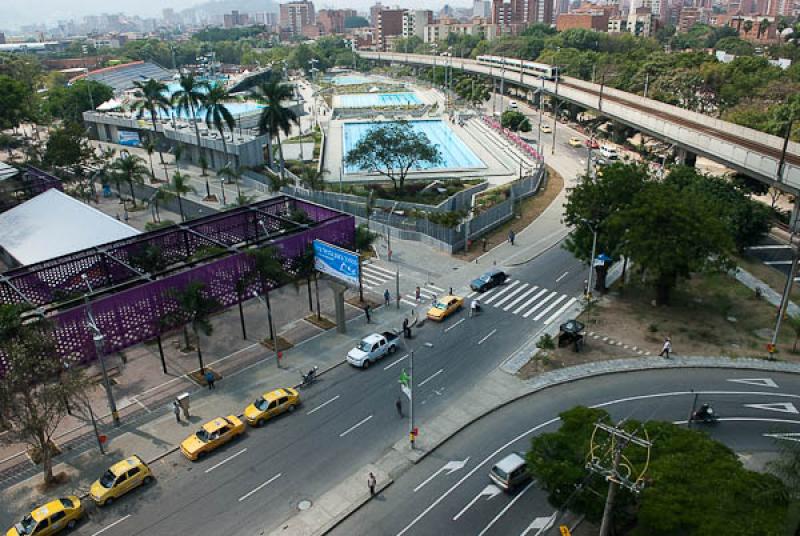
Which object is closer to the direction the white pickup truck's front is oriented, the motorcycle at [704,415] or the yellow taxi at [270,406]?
the yellow taxi

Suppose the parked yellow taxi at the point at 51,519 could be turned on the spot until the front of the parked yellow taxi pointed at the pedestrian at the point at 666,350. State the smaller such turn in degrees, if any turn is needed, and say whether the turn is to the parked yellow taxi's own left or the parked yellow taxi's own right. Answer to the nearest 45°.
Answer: approximately 135° to the parked yellow taxi's own left

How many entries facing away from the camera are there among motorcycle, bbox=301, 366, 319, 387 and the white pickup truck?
0

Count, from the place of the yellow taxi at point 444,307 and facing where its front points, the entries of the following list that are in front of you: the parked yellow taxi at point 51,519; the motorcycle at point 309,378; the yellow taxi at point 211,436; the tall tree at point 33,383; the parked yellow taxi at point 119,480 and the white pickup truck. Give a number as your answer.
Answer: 6

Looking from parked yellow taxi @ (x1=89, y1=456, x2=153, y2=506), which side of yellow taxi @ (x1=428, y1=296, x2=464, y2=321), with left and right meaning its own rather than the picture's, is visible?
front

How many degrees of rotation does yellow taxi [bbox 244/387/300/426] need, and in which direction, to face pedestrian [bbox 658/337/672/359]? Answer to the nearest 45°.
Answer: approximately 135° to its left

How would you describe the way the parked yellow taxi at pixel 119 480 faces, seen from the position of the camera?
facing the viewer and to the left of the viewer

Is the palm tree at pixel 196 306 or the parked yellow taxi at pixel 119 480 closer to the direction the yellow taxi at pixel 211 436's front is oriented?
the parked yellow taxi

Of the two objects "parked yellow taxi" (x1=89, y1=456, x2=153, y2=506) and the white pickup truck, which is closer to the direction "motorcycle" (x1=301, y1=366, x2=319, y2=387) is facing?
the parked yellow taxi

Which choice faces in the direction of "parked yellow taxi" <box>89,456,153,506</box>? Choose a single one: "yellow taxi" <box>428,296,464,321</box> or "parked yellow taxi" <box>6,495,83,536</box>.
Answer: the yellow taxi

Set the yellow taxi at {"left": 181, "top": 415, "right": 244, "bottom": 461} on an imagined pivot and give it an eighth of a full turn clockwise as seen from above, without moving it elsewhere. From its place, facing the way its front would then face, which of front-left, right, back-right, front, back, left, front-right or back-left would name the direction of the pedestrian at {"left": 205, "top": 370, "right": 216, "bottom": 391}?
right

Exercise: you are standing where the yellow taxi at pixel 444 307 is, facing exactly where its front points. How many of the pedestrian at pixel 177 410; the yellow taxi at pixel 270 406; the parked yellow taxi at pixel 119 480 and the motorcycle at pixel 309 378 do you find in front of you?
4

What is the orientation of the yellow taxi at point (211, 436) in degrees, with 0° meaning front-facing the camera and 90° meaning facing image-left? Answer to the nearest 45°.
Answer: approximately 45°

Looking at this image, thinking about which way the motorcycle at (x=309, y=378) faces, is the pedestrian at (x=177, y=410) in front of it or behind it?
in front

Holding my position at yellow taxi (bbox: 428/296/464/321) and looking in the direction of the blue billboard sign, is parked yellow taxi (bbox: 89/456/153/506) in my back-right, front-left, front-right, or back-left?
front-left
